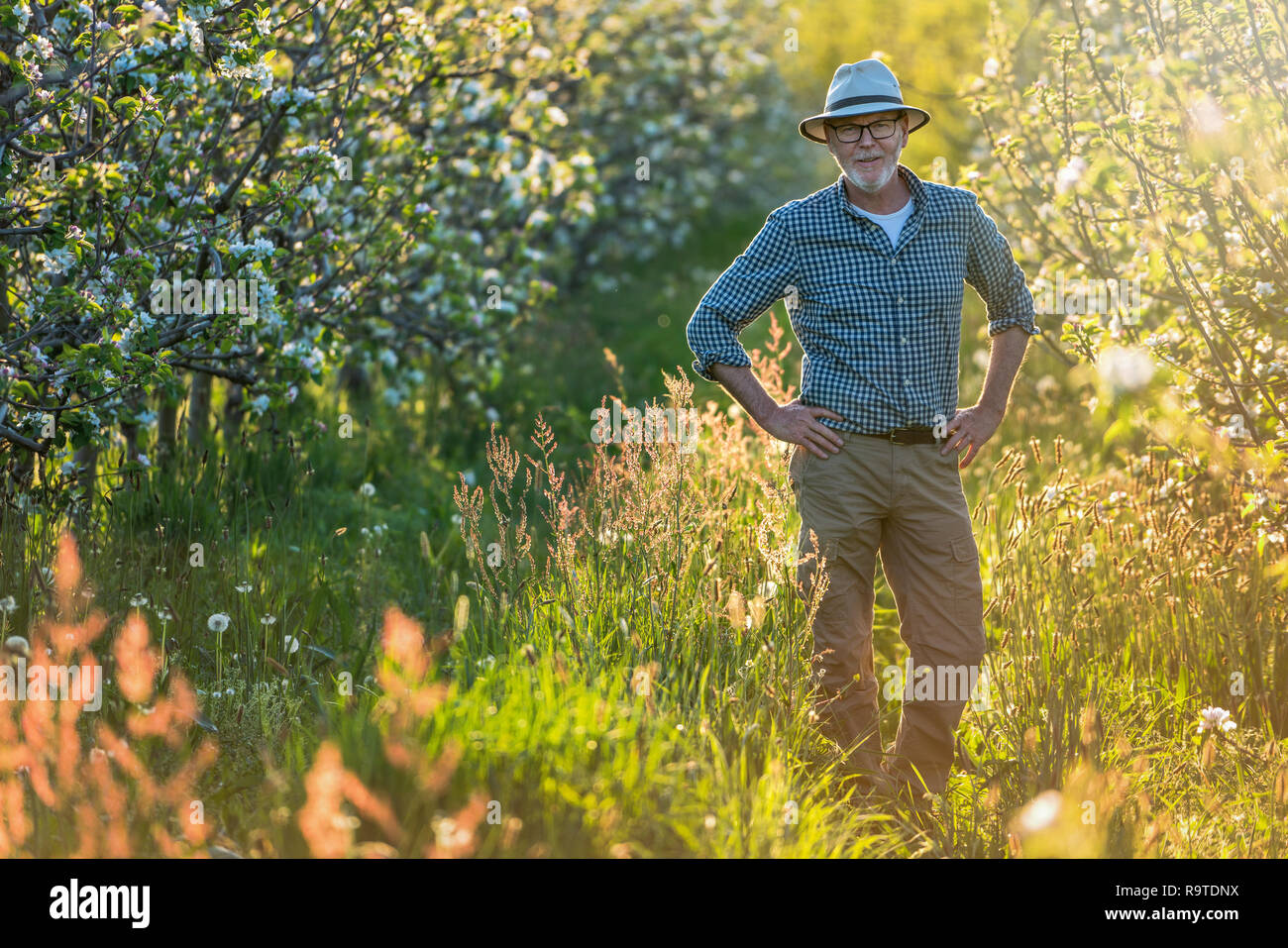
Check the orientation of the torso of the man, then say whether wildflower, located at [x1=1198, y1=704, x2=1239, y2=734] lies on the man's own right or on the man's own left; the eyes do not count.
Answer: on the man's own left

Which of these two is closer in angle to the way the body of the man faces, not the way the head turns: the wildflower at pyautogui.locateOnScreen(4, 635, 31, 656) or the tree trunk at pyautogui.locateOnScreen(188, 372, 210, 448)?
the wildflower

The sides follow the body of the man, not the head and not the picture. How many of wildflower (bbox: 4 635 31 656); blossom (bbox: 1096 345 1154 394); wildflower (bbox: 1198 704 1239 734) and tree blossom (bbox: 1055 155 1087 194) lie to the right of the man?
1

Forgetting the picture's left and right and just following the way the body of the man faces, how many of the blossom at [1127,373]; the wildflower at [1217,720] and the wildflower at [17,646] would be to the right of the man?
1

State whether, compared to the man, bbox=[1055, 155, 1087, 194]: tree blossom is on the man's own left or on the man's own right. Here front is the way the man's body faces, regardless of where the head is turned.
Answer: on the man's own left

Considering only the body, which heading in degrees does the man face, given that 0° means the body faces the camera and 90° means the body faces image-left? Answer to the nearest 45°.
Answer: approximately 0°

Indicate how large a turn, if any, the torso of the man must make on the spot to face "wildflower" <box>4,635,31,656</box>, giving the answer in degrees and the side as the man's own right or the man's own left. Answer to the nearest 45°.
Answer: approximately 90° to the man's own right
